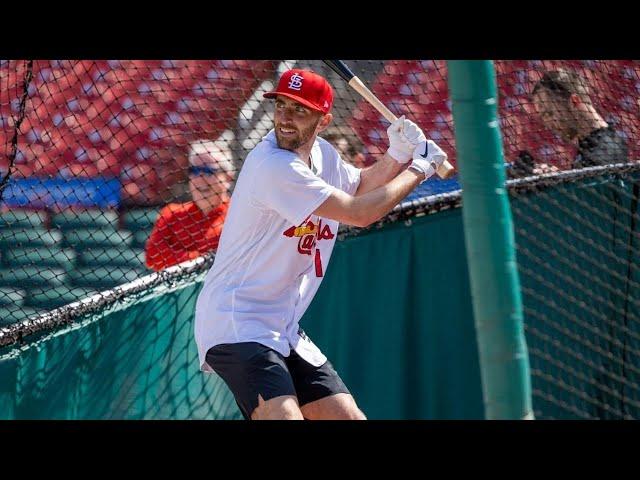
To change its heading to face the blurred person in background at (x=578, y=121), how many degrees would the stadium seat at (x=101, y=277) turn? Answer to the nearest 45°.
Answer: approximately 45° to its left

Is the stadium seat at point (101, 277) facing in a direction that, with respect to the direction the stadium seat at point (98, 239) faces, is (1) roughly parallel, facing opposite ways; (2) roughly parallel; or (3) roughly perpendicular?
roughly parallel

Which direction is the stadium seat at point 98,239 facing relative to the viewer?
toward the camera

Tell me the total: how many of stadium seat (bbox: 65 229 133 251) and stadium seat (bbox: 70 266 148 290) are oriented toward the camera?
2

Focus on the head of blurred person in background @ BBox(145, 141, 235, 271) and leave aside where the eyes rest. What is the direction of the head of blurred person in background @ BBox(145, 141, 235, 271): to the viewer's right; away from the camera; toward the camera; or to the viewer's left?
toward the camera

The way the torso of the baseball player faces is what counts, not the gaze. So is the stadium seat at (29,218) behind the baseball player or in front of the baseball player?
behind

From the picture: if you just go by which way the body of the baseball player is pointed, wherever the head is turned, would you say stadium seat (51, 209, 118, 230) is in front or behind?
behind
